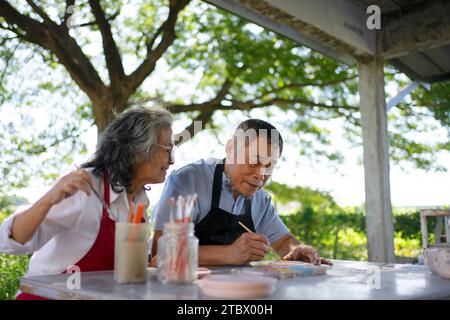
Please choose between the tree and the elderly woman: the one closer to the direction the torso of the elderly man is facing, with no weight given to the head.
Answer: the elderly woman

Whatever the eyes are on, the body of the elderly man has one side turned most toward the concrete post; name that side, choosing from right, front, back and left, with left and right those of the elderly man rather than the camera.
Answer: left

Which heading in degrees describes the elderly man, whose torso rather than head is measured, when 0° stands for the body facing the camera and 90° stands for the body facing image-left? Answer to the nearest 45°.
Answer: approximately 315°

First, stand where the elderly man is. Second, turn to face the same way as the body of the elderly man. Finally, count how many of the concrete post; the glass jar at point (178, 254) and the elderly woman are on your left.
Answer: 1

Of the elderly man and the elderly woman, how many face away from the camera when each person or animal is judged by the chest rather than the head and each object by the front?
0

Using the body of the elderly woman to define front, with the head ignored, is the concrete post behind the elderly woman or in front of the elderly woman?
in front

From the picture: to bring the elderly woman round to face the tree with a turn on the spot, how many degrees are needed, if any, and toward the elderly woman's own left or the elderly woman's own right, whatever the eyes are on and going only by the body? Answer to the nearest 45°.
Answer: approximately 90° to the elderly woman's own left

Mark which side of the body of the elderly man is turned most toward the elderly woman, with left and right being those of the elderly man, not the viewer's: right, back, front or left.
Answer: right

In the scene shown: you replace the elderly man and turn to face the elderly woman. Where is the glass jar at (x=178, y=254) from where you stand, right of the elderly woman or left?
left

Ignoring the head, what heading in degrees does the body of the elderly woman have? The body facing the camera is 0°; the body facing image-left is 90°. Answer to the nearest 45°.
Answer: approximately 270°

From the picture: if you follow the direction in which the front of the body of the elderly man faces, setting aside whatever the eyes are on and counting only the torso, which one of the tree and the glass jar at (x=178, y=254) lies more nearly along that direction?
the glass jar

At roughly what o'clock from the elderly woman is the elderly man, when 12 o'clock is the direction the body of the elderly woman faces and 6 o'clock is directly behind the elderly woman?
The elderly man is roughly at 11 o'clock from the elderly woman.

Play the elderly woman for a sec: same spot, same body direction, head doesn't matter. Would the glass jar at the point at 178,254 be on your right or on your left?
on your right

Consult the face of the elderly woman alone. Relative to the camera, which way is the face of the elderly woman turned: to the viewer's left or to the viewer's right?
to the viewer's right
